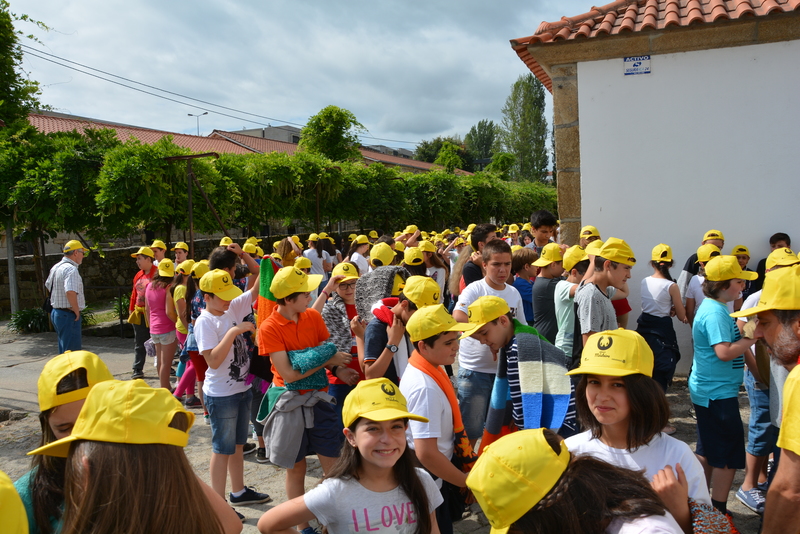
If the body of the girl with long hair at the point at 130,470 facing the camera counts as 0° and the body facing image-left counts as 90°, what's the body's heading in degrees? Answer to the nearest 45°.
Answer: approximately 135°

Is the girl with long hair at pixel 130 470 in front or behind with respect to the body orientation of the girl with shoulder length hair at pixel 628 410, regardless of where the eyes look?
in front

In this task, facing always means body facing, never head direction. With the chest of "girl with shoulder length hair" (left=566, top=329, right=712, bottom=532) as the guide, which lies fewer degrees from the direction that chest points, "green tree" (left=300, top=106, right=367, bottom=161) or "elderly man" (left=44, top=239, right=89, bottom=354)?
the elderly man

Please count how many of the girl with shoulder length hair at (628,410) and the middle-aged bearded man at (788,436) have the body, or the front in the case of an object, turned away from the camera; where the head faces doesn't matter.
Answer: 0

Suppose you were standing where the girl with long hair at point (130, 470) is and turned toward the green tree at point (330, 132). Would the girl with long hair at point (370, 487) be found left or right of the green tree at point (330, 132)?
right

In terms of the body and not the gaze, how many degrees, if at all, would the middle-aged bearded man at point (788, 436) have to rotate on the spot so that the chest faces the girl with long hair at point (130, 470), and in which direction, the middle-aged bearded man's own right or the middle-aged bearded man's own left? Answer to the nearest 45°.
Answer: approximately 45° to the middle-aged bearded man's own left

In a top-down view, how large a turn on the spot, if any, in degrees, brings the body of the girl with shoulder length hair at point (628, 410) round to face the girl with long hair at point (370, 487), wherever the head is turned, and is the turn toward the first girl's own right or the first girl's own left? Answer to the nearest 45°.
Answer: approximately 45° to the first girl's own right

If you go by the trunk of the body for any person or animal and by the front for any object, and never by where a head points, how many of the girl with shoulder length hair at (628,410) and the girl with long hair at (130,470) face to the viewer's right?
0

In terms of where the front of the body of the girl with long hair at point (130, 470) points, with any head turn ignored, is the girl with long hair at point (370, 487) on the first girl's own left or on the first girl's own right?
on the first girl's own right

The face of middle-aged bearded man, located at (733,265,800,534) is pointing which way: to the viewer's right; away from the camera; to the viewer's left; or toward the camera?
to the viewer's left

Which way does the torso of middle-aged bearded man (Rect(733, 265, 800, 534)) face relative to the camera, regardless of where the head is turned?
to the viewer's left

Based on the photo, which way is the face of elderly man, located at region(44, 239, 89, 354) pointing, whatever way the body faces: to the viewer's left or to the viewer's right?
to the viewer's right

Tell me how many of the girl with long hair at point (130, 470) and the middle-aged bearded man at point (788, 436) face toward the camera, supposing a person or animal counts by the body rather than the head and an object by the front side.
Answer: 0
